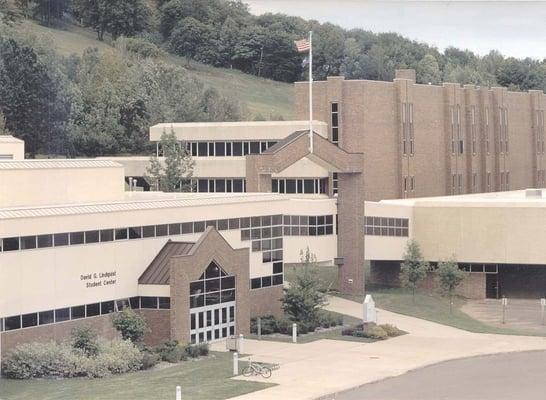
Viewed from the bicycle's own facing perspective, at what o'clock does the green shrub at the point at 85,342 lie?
The green shrub is roughly at 12 o'clock from the bicycle.

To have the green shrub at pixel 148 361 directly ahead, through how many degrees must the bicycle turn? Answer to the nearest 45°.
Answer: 0° — it already faces it

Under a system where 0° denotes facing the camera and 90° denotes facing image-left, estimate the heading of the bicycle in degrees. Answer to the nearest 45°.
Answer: approximately 90°

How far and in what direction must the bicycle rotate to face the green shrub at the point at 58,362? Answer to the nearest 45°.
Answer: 0° — it already faces it
